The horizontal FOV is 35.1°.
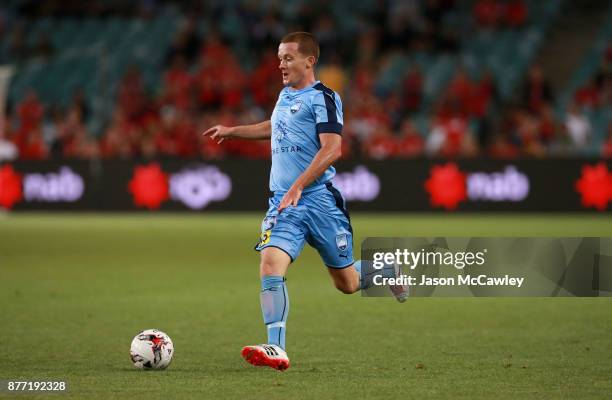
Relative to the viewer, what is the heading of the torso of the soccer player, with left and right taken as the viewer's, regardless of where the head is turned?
facing the viewer and to the left of the viewer

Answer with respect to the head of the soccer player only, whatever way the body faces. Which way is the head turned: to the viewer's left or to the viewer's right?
to the viewer's left
